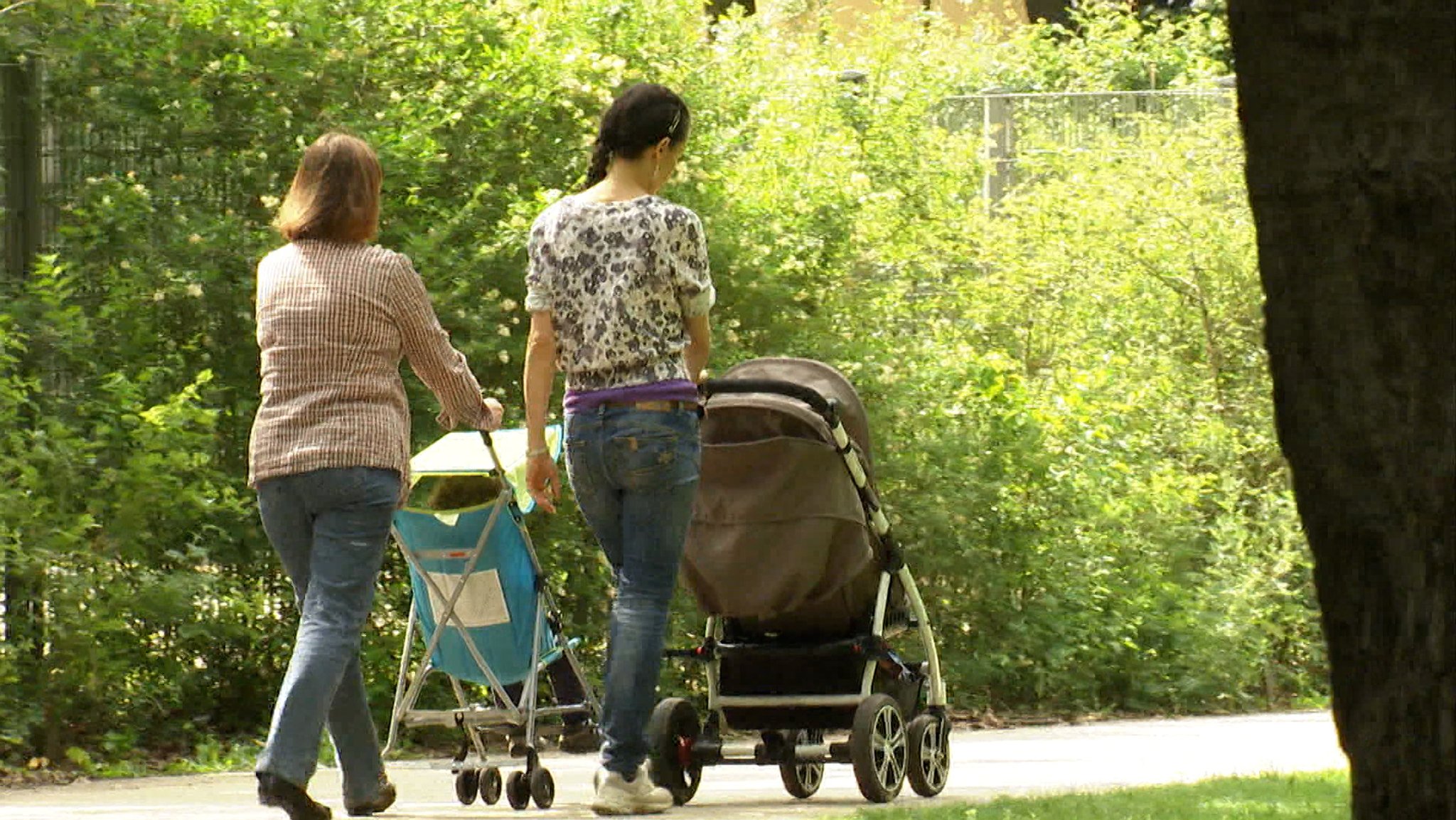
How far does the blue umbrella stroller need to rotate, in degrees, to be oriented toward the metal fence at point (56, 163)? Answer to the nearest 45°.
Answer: approximately 90° to its left

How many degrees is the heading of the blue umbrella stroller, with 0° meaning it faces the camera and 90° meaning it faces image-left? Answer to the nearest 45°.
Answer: approximately 225°

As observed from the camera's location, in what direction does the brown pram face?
facing away from the viewer and to the right of the viewer

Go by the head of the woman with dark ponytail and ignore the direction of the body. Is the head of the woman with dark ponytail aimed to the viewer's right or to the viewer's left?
to the viewer's right

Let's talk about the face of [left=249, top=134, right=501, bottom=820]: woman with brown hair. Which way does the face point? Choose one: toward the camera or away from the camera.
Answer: away from the camera

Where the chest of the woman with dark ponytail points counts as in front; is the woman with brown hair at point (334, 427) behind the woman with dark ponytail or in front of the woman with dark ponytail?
behind

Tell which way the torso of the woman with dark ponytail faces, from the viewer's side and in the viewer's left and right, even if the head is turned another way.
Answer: facing away from the viewer and to the right of the viewer

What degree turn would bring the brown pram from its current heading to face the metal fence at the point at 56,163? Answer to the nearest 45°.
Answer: approximately 90° to its left

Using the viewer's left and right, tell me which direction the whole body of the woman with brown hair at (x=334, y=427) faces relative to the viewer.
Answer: facing away from the viewer and to the right of the viewer
